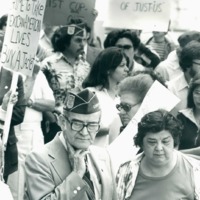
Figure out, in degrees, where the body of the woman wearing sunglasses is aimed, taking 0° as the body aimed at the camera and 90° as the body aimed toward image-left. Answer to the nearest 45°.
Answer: approximately 45°

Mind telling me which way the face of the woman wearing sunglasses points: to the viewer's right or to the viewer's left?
to the viewer's left

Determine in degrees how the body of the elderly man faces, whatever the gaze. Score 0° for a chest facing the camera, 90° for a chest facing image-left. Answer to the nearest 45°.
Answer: approximately 315°

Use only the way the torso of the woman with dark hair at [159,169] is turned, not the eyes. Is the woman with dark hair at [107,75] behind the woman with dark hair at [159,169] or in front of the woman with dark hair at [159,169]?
behind

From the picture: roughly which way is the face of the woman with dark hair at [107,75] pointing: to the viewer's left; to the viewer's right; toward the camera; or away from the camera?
to the viewer's right

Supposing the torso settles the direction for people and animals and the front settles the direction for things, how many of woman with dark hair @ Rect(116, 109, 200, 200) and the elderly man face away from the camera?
0

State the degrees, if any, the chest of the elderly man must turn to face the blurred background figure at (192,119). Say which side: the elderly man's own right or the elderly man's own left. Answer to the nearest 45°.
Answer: approximately 90° to the elderly man's own left

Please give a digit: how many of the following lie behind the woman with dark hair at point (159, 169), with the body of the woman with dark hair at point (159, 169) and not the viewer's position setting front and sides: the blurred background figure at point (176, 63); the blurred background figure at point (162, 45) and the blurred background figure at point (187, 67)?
3

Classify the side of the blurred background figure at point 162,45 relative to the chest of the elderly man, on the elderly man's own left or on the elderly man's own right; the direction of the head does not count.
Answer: on the elderly man's own left
